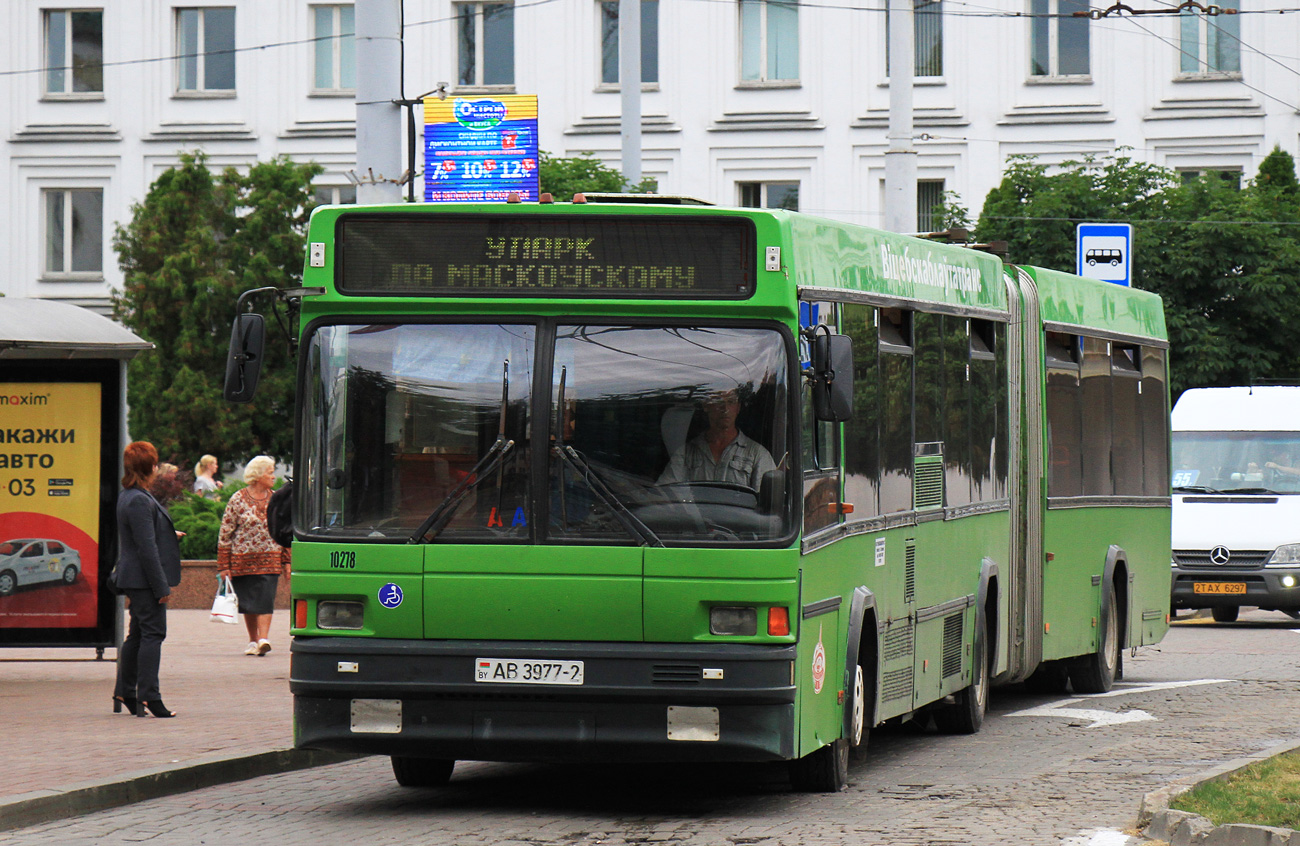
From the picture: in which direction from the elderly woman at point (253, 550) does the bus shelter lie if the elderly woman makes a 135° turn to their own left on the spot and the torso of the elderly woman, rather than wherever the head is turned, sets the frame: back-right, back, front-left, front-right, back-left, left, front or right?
back-left

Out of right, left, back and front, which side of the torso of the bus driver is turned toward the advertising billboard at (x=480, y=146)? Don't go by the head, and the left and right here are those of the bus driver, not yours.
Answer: back

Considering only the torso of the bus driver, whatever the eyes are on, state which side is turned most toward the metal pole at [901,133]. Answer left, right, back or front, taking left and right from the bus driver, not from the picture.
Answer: back

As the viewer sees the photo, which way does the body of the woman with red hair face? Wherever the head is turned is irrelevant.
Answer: to the viewer's right

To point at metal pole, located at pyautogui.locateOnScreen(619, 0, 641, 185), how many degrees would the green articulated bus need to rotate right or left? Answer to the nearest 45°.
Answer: approximately 180°

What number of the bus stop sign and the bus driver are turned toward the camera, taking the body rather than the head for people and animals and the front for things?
2

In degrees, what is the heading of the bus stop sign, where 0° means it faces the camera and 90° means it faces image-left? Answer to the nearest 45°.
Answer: approximately 0°

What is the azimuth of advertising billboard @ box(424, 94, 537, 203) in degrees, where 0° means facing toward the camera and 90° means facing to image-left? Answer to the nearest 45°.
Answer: approximately 0°

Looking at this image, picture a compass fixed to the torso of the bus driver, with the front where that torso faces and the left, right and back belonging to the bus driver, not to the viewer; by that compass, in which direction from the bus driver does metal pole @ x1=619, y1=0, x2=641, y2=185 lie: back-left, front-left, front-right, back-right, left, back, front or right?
back

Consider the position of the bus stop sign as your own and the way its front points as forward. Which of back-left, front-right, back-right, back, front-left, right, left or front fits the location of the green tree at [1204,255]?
back
